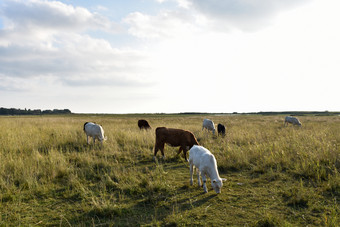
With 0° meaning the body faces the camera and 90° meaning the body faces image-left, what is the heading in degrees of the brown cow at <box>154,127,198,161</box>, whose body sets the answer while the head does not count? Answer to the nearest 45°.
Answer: approximately 270°
